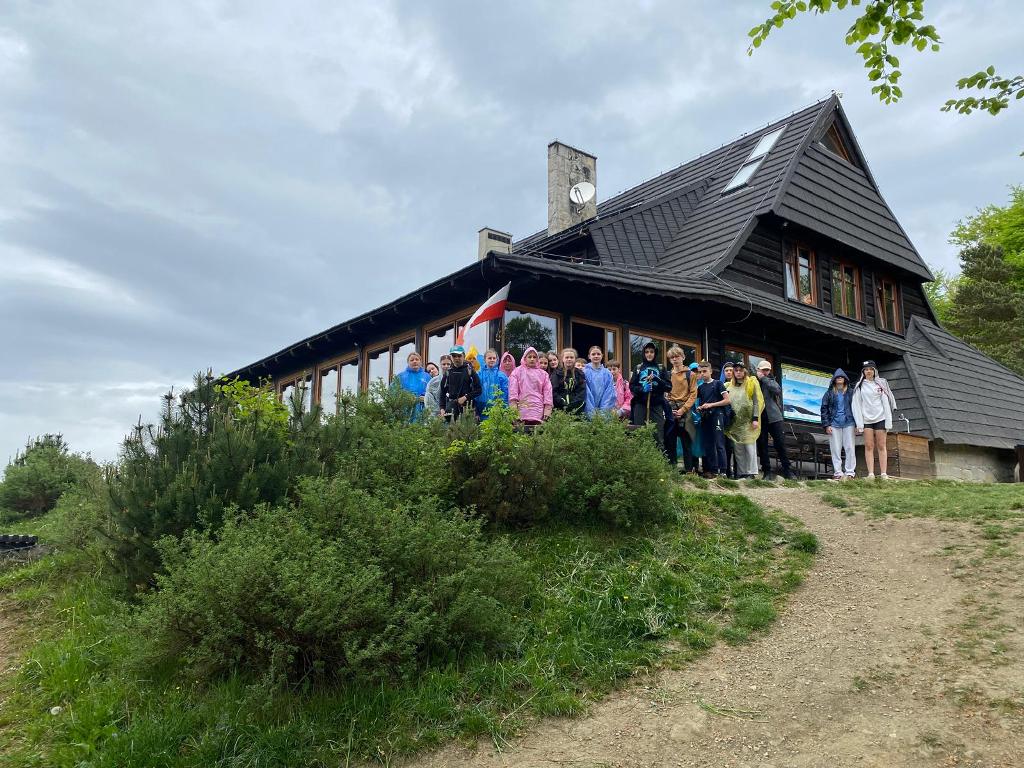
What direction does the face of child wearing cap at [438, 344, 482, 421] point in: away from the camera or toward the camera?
toward the camera

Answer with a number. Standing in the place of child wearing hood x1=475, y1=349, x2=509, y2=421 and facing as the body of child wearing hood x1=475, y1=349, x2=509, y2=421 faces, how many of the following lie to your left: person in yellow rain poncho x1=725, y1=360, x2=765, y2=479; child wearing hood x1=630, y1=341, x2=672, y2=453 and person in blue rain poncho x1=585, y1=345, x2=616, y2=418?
3

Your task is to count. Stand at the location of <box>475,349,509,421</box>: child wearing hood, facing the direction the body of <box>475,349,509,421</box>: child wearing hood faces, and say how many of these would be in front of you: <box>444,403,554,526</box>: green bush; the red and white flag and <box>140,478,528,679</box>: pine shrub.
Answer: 2

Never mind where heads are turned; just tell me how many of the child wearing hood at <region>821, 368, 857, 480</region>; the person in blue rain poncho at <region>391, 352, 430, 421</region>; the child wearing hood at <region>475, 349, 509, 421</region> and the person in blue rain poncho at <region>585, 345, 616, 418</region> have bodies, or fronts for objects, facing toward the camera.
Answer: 4

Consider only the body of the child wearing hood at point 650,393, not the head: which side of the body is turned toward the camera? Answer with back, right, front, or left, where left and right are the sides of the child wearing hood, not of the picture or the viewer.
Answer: front

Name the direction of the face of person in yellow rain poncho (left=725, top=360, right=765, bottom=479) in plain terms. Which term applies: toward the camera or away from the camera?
toward the camera

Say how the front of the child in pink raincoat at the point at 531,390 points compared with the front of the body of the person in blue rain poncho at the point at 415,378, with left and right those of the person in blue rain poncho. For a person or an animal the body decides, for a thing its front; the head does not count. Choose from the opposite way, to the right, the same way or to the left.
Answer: the same way

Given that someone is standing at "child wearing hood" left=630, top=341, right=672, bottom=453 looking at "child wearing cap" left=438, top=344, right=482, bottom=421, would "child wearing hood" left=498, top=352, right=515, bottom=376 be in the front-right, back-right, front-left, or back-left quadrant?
front-right

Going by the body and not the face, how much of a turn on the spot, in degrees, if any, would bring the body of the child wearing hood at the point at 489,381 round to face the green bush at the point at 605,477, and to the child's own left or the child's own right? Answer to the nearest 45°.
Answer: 0° — they already face it

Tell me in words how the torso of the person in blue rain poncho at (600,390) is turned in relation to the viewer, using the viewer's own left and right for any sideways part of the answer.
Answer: facing the viewer

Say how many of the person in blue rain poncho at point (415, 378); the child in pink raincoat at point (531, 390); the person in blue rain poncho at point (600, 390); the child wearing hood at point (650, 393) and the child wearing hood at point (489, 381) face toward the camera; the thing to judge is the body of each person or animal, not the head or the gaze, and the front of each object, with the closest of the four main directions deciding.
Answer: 5

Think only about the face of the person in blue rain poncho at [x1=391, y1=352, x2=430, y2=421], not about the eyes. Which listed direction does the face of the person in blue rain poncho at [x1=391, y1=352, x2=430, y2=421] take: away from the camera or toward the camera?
toward the camera

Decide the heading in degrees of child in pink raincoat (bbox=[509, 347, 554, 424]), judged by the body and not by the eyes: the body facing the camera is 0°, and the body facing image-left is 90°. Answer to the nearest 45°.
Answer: approximately 0°

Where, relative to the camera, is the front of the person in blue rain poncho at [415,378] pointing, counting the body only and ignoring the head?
toward the camera
